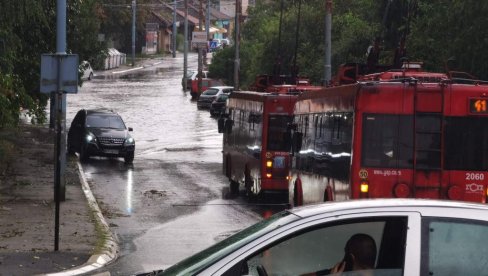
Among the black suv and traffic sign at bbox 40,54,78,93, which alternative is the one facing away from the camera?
the traffic sign

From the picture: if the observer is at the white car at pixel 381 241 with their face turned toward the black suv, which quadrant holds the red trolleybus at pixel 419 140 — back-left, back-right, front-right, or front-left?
front-right

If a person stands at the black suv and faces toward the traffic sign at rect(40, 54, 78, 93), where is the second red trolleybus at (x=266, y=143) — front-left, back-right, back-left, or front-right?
front-left

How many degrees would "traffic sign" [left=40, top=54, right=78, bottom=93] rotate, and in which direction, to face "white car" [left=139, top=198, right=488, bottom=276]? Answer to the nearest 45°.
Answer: approximately 180°

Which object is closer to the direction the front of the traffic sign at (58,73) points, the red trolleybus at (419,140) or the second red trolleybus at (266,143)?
the second red trolleybus

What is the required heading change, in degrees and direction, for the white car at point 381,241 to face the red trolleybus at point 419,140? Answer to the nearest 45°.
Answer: approximately 90° to its right

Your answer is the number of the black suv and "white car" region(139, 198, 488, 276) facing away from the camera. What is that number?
0

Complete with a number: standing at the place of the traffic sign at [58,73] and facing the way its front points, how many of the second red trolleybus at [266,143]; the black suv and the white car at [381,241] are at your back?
1

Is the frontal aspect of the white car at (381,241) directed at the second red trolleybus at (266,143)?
no

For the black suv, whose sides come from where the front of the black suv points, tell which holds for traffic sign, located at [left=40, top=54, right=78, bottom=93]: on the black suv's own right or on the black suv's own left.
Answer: on the black suv's own right

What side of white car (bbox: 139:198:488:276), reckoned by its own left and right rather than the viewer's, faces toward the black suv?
right

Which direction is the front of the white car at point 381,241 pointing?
to the viewer's left

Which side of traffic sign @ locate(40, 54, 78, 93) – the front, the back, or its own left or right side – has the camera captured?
back

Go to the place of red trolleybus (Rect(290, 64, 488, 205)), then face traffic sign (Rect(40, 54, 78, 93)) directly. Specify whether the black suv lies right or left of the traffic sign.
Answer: right

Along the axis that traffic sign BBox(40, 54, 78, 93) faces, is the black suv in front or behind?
in front

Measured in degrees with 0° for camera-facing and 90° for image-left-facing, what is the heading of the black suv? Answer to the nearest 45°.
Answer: approximately 315°
